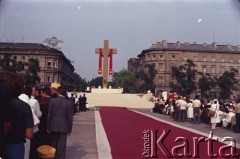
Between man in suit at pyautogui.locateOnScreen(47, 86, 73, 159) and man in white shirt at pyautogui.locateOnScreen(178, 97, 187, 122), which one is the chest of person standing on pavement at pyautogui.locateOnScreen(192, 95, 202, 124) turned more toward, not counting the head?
the man in white shirt

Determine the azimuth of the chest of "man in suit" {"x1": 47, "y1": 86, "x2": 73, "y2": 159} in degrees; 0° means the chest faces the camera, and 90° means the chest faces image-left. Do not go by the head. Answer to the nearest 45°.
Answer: approximately 180°

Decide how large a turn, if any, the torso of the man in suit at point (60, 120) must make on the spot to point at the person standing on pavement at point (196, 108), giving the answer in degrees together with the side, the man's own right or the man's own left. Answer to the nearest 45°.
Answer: approximately 45° to the man's own right

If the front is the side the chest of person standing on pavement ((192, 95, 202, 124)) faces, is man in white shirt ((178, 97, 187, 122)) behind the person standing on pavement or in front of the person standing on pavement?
in front

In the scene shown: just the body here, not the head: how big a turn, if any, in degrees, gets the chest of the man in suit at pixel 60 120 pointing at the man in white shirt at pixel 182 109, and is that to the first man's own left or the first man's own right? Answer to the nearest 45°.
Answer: approximately 45° to the first man's own right
